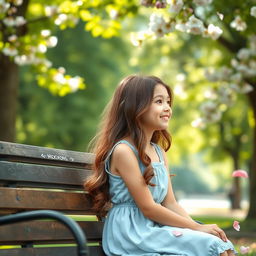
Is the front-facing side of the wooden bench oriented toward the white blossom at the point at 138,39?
no

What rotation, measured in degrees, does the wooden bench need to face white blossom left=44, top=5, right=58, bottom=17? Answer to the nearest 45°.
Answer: approximately 135° to its left

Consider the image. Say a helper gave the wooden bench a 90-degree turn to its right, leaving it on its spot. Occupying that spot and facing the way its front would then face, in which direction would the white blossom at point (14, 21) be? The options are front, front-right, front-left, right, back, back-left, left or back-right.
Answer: back-right

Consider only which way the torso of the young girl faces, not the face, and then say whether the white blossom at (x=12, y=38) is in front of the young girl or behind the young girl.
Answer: behind

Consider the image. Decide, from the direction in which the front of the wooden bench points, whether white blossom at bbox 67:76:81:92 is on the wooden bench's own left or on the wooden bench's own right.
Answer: on the wooden bench's own left

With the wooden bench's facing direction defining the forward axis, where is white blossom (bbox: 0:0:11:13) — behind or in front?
behind

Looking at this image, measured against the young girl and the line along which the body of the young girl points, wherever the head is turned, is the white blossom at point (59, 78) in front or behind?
behind

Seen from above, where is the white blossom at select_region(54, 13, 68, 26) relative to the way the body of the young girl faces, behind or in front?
behind

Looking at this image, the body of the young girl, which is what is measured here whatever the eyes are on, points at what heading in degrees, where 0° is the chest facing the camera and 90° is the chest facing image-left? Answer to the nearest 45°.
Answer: approximately 315°

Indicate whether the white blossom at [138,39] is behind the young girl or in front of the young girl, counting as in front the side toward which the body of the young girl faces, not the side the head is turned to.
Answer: behind

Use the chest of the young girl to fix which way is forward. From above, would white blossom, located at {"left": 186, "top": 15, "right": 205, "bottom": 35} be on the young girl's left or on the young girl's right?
on the young girl's left

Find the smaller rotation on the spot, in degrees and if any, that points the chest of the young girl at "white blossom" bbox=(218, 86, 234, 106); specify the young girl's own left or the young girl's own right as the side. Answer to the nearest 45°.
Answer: approximately 135° to the young girl's own left

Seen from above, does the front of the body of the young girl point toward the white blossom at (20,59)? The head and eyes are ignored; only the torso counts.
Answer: no

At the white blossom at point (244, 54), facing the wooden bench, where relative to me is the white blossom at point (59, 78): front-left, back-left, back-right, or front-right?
front-right

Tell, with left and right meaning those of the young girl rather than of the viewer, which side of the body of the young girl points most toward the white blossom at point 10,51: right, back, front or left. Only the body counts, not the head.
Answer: back

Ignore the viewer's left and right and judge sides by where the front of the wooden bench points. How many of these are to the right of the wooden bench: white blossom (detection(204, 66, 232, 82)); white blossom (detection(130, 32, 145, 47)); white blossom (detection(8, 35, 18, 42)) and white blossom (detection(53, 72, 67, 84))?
0
